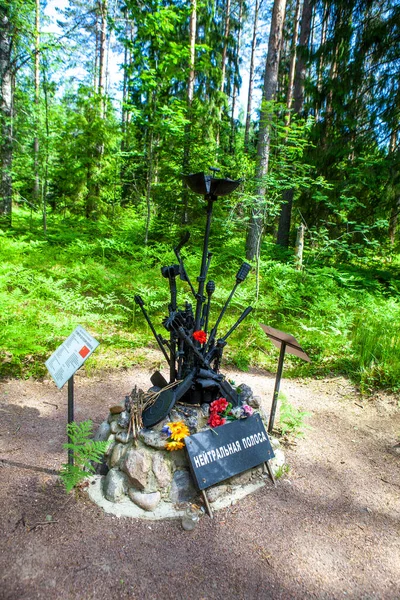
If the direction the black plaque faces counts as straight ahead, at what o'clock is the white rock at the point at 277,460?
The white rock is roughly at 9 o'clock from the black plaque.

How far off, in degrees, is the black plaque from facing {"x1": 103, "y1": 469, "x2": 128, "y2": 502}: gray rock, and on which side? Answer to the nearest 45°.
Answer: approximately 135° to its right

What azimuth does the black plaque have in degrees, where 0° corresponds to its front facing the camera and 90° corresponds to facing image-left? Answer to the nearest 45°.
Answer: approximately 315°

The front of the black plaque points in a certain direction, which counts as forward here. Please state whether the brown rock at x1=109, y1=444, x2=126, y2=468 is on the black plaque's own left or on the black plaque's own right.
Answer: on the black plaque's own right

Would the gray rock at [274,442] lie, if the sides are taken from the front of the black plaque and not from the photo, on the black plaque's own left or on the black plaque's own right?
on the black plaque's own left

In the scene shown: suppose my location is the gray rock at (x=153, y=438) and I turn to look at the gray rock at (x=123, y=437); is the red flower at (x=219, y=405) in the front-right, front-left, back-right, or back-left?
back-right
